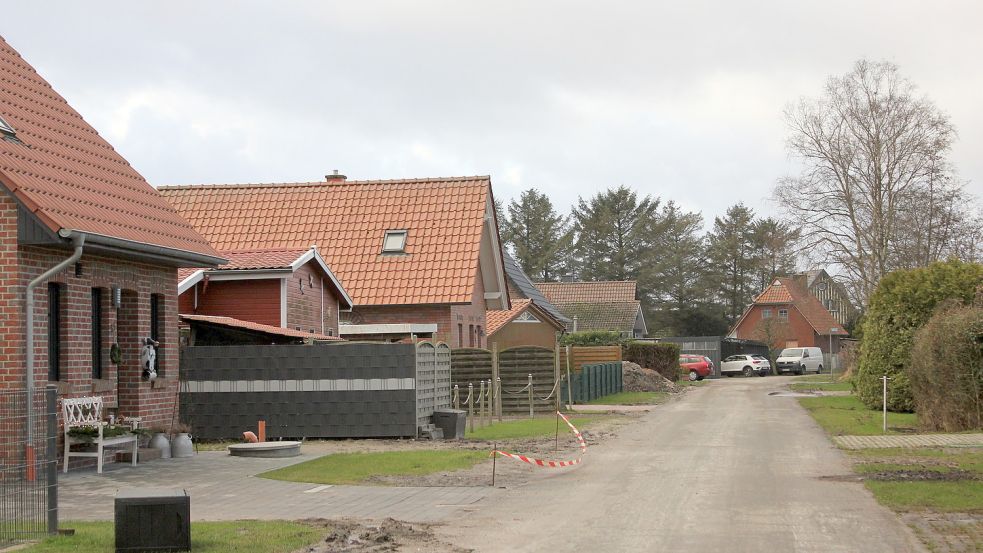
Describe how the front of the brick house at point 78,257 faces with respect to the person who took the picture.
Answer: facing the viewer and to the right of the viewer

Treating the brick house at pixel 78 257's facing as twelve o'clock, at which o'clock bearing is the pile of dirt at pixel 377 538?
The pile of dirt is roughly at 1 o'clock from the brick house.

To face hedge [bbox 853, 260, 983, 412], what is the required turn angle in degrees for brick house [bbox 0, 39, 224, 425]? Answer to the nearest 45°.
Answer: approximately 45° to its left

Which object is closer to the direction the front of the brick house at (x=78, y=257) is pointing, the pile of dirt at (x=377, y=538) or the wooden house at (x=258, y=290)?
the pile of dirt

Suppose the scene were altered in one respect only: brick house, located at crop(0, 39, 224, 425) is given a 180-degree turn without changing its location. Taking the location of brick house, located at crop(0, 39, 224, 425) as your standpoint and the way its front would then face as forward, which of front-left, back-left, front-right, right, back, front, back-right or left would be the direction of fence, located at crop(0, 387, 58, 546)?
back-left

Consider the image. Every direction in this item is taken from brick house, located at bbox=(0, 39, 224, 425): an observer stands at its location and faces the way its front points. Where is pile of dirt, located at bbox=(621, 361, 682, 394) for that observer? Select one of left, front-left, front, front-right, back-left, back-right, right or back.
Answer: left

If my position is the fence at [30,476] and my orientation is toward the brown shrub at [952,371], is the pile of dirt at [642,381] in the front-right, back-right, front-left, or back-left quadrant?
front-left
